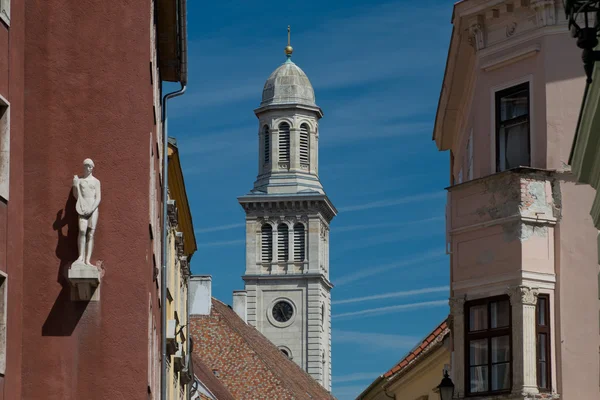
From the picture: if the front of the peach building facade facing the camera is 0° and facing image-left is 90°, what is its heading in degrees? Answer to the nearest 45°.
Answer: approximately 45°

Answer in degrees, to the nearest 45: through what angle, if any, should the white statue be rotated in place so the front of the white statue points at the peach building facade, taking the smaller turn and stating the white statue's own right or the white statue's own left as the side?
approximately 135° to the white statue's own left

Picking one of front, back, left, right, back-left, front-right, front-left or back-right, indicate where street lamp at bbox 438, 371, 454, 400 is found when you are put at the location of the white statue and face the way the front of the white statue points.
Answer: back-left

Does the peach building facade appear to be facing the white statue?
yes

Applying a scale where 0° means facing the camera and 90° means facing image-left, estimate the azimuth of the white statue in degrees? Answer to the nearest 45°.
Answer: approximately 0°
